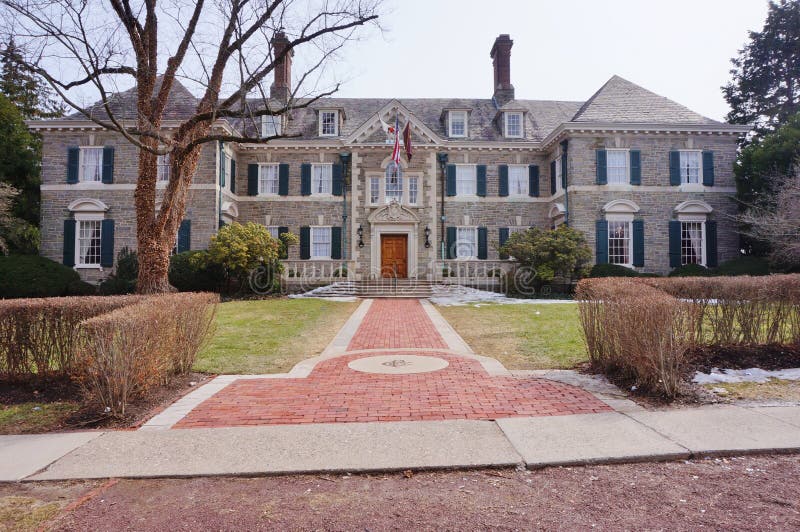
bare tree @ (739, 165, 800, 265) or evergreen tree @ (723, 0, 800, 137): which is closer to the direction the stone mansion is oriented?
the bare tree

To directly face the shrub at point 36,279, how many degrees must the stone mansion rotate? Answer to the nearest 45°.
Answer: approximately 90° to its right

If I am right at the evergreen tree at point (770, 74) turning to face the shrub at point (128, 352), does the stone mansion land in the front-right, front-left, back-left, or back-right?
front-right

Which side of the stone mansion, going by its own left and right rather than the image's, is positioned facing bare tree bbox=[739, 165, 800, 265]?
left

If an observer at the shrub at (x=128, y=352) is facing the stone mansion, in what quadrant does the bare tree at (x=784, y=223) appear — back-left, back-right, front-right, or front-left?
front-right

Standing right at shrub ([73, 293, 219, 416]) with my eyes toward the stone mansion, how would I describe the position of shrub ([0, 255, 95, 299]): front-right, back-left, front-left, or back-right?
front-left

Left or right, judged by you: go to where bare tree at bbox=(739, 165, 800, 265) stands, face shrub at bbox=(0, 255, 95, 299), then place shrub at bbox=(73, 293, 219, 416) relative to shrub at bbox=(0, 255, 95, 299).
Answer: left

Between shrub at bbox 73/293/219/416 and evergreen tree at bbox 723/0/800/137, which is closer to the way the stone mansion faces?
the shrub

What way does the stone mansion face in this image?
toward the camera

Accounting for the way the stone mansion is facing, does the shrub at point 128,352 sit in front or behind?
in front

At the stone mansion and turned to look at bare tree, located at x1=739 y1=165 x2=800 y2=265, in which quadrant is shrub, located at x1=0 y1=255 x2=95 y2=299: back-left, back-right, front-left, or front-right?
back-right

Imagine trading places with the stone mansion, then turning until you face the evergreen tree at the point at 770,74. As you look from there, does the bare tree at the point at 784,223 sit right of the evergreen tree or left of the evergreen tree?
right

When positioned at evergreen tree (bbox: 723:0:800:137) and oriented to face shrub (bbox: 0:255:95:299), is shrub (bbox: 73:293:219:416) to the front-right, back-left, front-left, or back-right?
front-left

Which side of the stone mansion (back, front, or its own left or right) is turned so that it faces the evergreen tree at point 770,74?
left

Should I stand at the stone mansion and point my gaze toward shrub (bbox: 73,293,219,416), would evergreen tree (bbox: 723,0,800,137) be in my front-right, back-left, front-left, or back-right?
back-left
